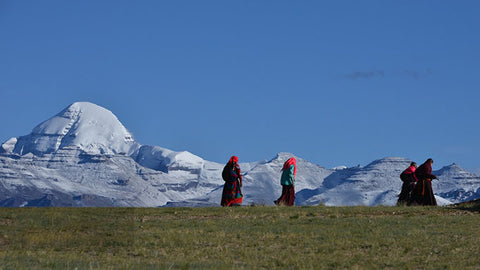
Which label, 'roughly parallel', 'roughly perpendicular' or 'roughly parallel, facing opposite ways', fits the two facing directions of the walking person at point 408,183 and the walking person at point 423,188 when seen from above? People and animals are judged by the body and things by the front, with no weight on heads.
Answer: roughly parallel

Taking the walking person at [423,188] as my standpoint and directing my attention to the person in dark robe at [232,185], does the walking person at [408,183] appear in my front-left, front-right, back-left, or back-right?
front-right
